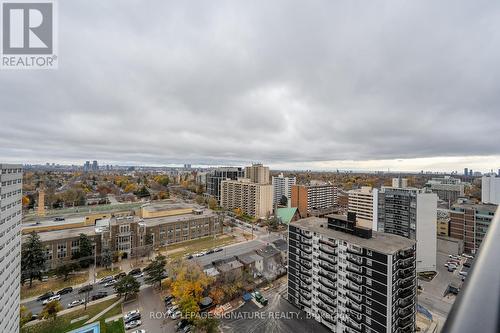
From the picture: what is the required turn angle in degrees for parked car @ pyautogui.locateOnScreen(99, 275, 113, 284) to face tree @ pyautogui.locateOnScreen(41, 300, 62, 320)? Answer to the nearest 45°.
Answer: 0° — it already faces it

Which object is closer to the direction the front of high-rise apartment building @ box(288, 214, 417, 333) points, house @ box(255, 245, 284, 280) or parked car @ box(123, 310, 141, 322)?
the parked car

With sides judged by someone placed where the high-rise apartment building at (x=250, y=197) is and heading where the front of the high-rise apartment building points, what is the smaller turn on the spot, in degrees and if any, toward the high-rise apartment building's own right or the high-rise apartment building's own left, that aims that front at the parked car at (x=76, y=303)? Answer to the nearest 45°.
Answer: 0° — it already faces it

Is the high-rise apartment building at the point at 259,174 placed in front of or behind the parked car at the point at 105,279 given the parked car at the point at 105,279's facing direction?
behind

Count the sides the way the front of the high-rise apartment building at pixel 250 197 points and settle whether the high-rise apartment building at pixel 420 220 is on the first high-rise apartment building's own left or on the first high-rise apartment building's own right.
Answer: on the first high-rise apartment building's own left
